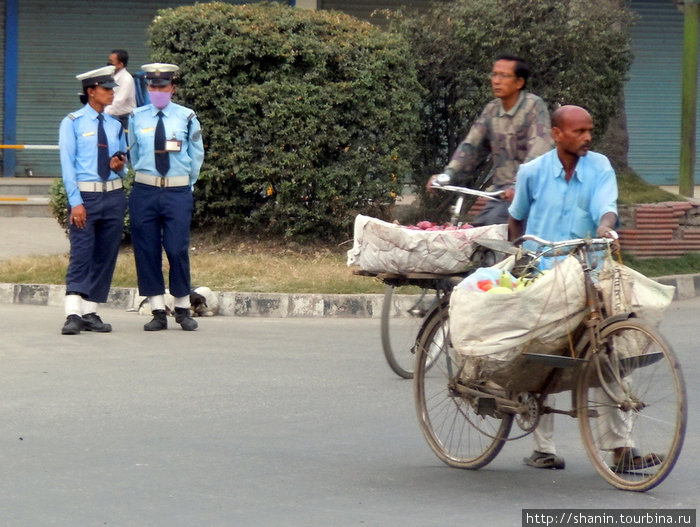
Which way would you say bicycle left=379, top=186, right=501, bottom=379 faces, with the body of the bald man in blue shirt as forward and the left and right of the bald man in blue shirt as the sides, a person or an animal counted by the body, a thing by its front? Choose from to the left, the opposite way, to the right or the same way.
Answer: to the right

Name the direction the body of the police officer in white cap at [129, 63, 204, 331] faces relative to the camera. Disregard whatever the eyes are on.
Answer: toward the camera

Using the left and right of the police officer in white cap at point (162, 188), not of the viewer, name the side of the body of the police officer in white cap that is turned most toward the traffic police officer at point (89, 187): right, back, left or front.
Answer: right

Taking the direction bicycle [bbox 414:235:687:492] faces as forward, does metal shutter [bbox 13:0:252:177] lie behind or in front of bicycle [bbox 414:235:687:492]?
behind

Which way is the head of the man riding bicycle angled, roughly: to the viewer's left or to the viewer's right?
to the viewer's left

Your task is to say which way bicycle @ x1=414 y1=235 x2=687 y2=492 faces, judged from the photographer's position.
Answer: facing the viewer and to the right of the viewer

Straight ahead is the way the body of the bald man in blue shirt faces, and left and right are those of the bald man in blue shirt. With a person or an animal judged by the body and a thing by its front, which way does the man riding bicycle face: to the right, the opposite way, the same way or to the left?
to the right

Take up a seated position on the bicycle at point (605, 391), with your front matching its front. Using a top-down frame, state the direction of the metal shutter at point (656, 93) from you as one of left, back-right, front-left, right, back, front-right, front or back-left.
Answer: back-left

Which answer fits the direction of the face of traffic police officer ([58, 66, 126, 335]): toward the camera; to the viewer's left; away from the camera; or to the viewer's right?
to the viewer's right
